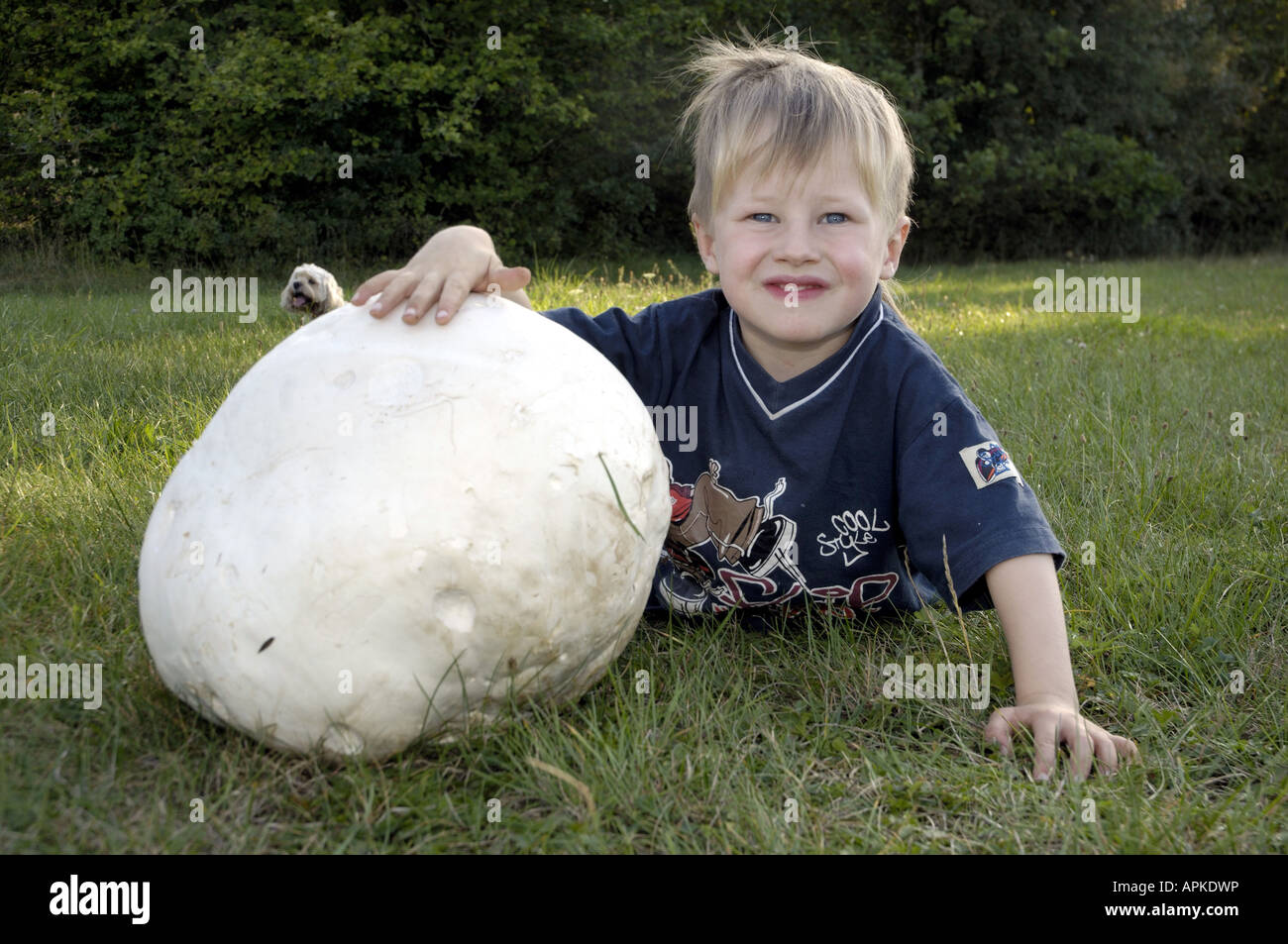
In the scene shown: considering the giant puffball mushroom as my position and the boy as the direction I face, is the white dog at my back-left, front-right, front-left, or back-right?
front-left

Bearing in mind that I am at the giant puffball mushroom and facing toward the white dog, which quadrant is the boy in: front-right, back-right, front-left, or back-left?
front-right

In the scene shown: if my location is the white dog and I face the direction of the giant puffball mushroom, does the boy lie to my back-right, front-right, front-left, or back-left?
front-left
